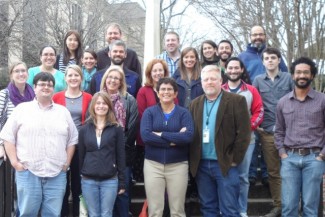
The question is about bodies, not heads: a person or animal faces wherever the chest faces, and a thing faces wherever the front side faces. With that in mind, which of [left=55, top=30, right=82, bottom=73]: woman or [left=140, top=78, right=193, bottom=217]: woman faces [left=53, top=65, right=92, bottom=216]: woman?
[left=55, top=30, right=82, bottom=73]: woman

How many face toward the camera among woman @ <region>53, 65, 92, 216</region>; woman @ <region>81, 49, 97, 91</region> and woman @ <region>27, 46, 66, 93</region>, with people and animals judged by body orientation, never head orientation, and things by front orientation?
3

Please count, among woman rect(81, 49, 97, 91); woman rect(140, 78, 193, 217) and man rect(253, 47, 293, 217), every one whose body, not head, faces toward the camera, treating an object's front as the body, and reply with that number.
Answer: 3

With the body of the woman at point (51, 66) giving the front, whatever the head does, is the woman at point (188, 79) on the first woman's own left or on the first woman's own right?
on the first woman's own left

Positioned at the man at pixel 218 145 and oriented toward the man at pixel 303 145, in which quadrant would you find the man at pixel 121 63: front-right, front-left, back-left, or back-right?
back-left

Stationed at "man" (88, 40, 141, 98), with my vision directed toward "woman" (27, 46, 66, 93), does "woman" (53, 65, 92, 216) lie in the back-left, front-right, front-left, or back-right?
front-left

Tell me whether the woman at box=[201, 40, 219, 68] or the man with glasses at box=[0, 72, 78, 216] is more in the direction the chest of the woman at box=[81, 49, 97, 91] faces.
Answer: the man with glasses

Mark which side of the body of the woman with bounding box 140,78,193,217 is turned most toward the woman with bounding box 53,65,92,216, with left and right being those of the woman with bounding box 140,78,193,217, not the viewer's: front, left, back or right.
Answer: right

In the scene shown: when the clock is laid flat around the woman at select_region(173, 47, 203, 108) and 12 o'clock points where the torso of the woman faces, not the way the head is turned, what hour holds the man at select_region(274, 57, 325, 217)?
The man is roughly at 10 o'clock from the woman.

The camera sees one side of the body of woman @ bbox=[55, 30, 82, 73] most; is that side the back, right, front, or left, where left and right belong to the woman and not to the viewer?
front

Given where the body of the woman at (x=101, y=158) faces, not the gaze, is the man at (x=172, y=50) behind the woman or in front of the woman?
behind

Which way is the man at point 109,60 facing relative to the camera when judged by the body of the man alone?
toward the camera

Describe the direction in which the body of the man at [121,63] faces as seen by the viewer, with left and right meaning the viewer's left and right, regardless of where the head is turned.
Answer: facing the viewer
